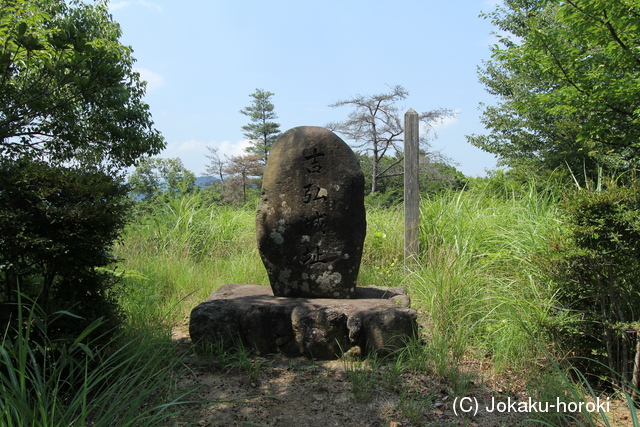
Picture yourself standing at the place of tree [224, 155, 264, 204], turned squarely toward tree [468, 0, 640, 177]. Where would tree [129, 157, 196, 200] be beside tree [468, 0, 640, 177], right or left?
right

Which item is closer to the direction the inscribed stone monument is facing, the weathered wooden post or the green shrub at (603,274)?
the green shrub

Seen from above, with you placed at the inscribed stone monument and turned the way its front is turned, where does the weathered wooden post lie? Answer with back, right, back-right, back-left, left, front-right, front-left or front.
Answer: back-left

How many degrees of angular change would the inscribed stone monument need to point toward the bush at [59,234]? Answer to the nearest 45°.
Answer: approximately 45° to its right

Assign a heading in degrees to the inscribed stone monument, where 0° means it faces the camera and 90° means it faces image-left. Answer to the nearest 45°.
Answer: approximately 0°

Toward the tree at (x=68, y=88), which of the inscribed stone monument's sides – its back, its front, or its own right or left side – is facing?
right

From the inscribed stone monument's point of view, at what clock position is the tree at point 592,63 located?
The tree is roughly at 9 o'clock from the inscribed stone monument.

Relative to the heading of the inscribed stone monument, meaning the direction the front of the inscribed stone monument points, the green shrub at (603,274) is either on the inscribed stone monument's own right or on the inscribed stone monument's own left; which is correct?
on the inscribed stone monument's own left

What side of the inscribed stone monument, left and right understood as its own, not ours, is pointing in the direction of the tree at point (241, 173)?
back
